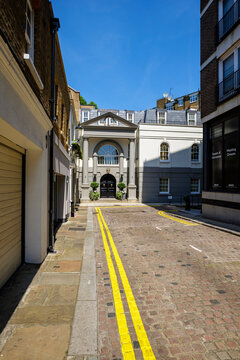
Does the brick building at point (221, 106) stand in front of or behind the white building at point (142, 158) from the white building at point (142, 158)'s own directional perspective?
in front

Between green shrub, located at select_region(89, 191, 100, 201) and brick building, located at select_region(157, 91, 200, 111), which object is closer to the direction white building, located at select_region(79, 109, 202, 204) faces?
the green shrub

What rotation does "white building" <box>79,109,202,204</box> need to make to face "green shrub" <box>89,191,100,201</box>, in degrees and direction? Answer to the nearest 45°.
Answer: approximately 90° to its right

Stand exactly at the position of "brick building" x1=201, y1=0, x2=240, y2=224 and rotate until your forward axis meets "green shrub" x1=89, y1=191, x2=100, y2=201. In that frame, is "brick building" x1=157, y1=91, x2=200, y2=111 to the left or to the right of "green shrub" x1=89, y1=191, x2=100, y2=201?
right

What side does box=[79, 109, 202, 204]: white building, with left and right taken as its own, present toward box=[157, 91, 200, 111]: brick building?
back

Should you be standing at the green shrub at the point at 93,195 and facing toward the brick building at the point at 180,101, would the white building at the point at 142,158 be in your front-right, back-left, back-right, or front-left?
front-right

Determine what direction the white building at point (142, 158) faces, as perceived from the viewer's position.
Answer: facing the viewer

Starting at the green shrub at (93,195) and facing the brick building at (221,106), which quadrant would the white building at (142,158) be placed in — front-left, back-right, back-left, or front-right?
front-left

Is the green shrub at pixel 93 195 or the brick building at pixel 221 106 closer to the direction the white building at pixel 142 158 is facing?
the brick building
